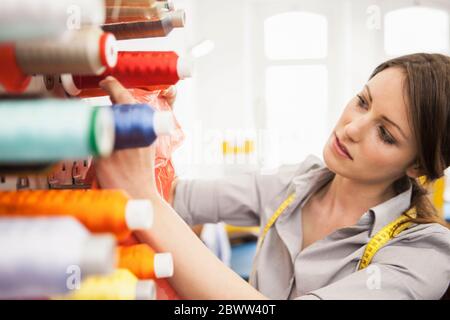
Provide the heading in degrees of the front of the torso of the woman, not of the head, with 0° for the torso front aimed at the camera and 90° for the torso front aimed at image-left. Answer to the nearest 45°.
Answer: approximately 45°
